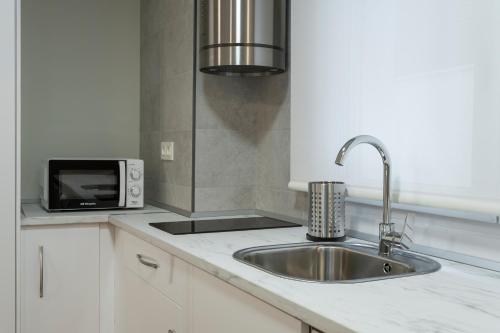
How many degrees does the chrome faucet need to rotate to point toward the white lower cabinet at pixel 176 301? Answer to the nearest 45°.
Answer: approximately 45° to its right

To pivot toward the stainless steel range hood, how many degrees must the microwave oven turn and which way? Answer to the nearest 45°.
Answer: approximately 45° to its left

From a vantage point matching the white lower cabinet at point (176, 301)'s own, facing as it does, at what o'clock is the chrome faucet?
The chrome faucet is roughly at 8 o'clock from the white lower cabinet.

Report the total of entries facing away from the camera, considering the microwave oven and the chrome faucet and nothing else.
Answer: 0

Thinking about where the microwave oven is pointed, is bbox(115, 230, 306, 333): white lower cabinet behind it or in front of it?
in front

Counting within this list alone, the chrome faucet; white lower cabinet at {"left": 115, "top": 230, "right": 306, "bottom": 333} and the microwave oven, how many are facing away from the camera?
0

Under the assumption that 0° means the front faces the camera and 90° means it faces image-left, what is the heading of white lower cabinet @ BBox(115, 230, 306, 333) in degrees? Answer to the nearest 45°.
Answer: approximately 45°

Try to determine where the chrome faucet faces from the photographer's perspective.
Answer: facing the viewer and to the left of the viewer

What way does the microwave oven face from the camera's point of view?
toward the camera
